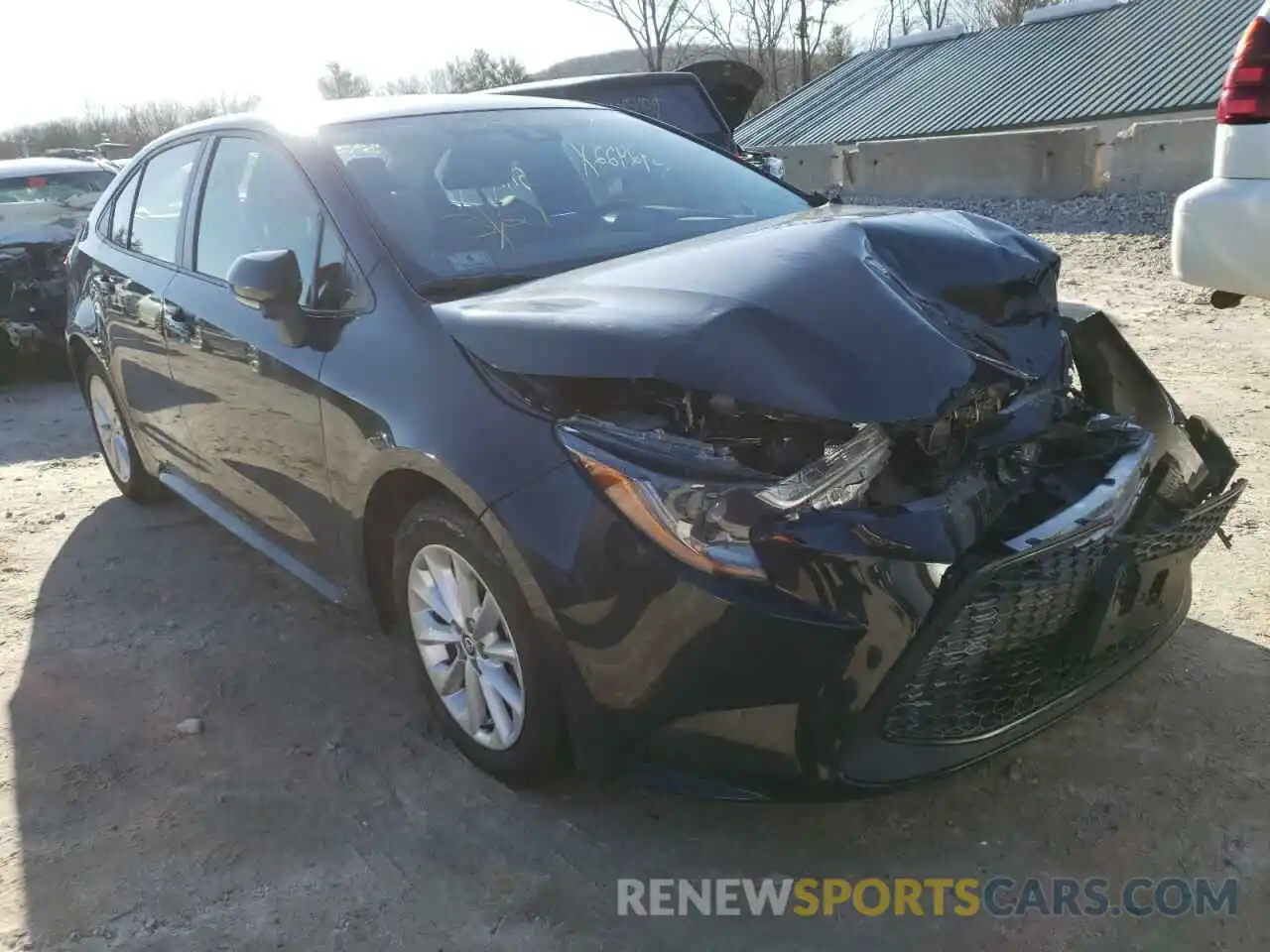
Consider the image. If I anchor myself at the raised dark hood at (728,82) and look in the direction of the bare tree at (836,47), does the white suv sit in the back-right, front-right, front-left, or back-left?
back-right

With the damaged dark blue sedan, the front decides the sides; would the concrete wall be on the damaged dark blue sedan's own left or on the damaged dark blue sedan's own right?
on the damaged dark blue sedan's own left

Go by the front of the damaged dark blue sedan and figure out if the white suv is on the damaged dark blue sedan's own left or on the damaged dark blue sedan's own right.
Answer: on the damaged dark blue sedan's own left

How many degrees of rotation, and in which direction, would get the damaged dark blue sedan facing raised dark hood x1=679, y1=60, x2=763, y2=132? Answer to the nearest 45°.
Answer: approximately 135° to its left

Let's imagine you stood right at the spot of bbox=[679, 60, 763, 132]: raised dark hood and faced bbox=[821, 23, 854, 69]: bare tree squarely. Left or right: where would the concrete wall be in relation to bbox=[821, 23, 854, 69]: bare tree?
right

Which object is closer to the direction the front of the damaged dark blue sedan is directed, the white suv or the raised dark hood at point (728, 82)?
the white suv

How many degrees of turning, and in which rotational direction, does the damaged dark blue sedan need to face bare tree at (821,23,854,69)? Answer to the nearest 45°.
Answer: approximately 135° to its left
